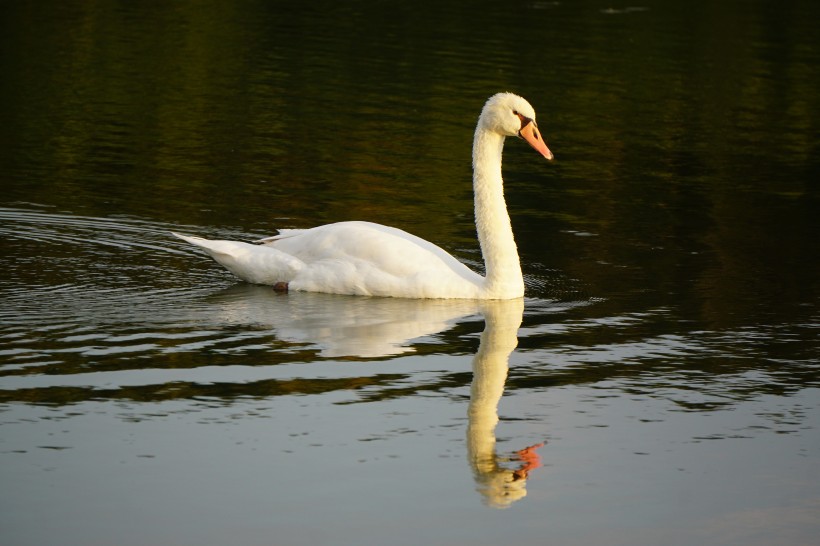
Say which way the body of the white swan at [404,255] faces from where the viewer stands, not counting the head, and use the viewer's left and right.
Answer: facing to the right of the viewer
